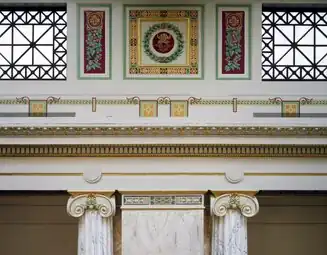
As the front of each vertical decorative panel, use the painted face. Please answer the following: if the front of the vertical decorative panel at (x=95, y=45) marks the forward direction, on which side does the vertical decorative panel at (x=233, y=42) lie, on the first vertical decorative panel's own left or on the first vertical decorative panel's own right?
on the first vertical decorative panel's own left

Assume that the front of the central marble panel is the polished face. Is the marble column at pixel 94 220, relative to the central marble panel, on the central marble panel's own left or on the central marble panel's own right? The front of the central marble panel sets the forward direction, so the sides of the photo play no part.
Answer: on the central marble panel's own right

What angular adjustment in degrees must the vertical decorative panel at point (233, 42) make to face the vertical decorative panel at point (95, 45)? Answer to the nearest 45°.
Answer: approximately 90° to its right

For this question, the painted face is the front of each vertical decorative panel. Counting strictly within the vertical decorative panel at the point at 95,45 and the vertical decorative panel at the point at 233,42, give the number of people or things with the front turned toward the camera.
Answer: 2

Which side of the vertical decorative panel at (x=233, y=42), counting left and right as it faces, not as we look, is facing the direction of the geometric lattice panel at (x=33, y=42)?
right

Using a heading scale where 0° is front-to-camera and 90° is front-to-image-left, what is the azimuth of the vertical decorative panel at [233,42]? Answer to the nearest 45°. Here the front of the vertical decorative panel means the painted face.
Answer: approximately 0°
